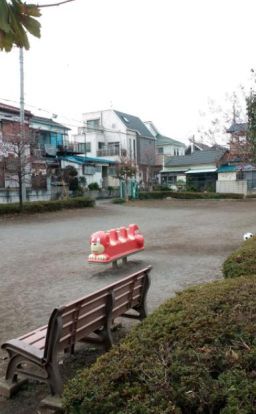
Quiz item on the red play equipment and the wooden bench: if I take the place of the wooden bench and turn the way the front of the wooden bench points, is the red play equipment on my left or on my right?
on my right

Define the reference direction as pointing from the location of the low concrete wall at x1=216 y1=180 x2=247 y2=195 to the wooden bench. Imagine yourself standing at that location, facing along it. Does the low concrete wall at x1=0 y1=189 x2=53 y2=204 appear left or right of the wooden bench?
right

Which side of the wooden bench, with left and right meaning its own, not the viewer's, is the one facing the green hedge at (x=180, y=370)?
back

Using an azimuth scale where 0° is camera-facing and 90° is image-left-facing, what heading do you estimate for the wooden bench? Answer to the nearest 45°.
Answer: approximately 135°

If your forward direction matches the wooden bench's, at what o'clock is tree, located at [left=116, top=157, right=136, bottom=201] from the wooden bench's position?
The tree is roughly at 2 o'clock from the wooden bench.

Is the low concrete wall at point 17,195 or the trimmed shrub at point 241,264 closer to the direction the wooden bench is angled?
the low concrete wall

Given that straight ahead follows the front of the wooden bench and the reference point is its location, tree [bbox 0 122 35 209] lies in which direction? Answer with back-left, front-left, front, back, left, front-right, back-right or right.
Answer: front-right

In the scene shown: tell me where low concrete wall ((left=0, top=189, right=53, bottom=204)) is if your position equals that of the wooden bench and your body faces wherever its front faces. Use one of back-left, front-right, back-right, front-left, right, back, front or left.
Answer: front-right

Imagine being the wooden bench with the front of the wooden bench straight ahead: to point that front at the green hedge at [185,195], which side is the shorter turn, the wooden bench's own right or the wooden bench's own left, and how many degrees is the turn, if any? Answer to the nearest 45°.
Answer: approximately 45° to the wooden bench's own right
